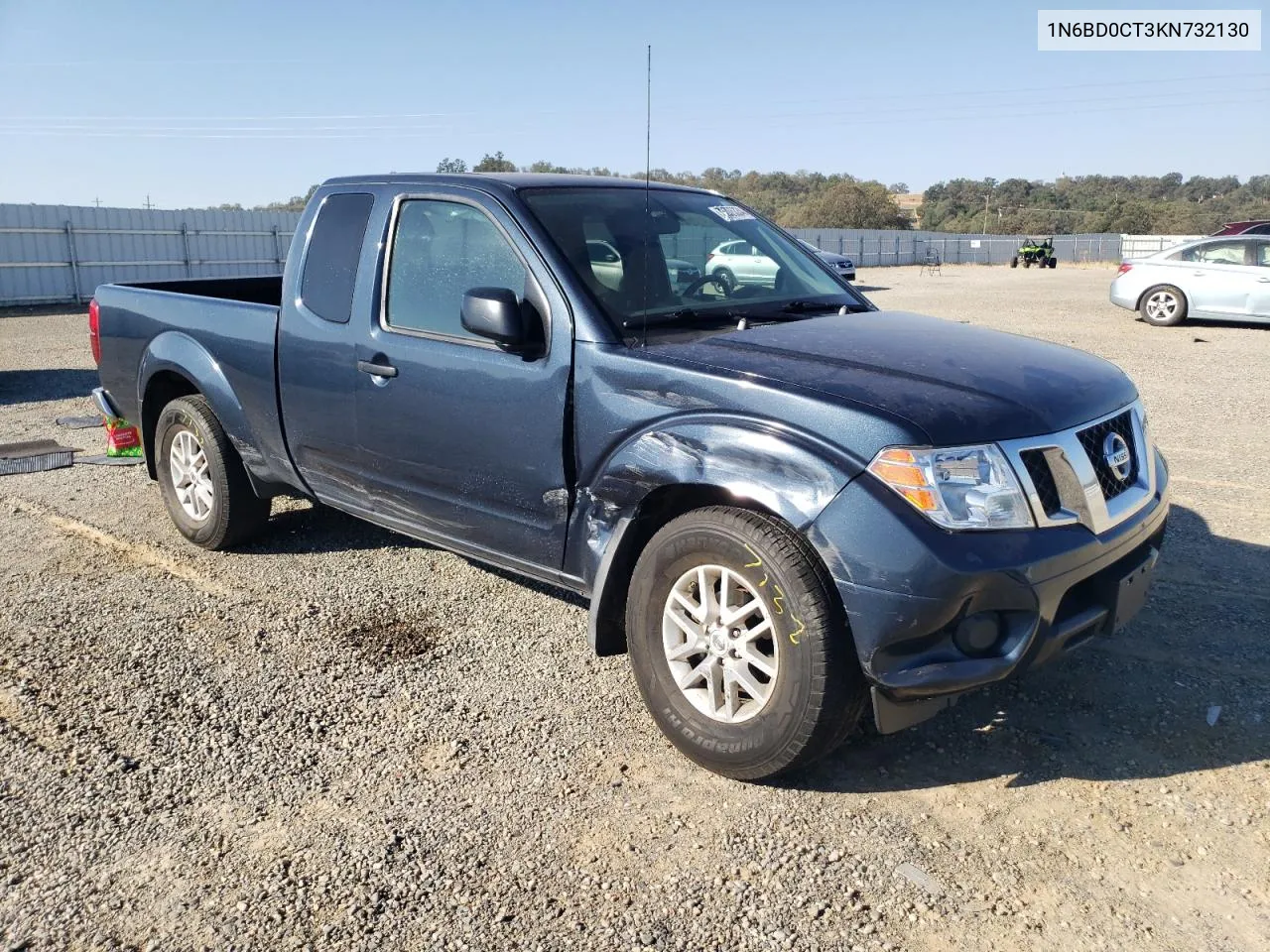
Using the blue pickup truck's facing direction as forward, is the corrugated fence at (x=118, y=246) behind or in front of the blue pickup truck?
behind

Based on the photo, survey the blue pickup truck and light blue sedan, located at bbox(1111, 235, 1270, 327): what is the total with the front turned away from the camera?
0

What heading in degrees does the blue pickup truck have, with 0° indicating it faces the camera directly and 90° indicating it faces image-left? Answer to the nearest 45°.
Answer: approximately 315°

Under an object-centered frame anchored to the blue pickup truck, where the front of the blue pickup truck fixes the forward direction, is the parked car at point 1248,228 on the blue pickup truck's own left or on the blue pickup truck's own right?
on the blue pickup truck's own left

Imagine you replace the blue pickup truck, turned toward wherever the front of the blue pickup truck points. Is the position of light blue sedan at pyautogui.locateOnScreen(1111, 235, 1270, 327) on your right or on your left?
on your left

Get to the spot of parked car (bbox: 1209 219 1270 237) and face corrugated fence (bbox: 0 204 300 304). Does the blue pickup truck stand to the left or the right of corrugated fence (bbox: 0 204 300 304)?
left
